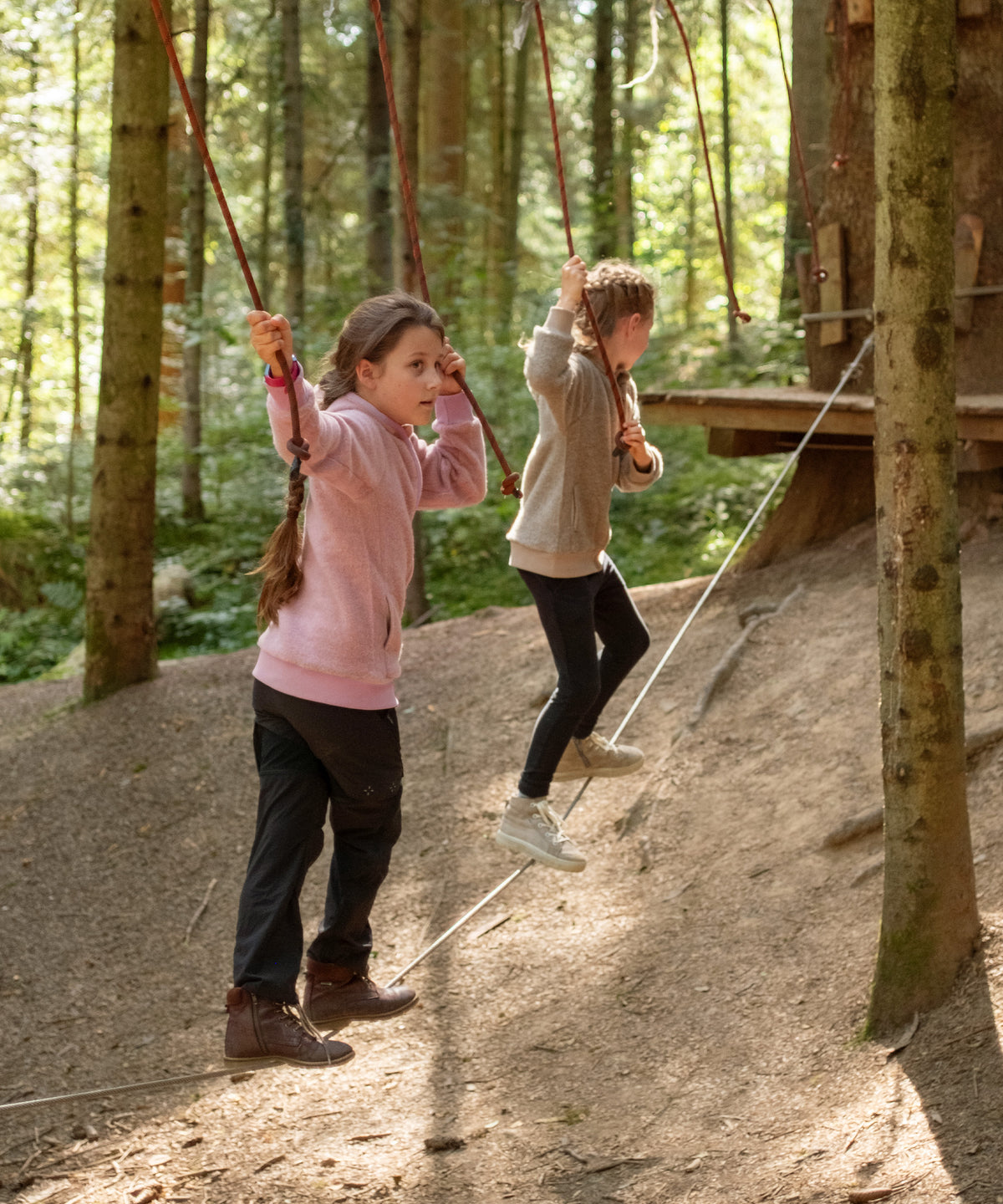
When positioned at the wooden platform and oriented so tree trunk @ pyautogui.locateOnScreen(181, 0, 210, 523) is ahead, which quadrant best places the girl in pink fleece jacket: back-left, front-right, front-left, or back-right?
back-left

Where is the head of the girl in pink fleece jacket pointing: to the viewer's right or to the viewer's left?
to the viewer's right

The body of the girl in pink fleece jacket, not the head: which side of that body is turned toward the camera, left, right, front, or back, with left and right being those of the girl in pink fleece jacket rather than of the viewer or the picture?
right

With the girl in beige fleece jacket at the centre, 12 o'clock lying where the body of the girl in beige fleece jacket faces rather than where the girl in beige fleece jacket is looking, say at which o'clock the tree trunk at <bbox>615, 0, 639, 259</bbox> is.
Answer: The tree trunk is roughly at 9 o'clock from the girl in beige fleece jacket.

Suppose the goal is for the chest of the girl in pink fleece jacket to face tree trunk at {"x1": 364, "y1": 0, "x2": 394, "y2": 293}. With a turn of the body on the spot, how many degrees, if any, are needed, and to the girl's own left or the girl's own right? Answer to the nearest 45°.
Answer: approximately 90° to the girl's own left

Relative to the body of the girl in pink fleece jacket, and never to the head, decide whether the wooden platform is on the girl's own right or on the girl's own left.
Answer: on the girl's own left

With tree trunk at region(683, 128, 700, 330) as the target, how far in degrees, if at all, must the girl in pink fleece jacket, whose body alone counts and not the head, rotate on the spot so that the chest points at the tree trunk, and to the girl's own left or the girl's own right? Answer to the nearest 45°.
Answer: approximately 90° to the girl's own left

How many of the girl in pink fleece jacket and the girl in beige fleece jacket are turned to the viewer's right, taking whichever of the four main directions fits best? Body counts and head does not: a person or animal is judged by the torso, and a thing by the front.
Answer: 2

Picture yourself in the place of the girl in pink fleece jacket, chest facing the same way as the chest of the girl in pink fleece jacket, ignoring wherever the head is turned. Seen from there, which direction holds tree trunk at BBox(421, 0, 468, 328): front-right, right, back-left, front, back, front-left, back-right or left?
left

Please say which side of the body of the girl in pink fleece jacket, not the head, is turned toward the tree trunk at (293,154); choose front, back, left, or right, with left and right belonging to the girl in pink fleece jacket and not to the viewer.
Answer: left

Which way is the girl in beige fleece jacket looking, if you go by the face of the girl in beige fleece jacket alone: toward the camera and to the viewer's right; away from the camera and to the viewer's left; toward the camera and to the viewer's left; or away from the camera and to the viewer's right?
away from the camera and to the viewer's right

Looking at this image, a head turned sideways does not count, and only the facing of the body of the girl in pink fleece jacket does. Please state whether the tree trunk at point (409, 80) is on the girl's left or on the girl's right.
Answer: on the girl's left

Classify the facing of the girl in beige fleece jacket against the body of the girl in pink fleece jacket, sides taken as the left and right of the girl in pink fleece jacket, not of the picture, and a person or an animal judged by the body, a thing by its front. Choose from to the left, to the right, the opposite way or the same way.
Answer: the same way

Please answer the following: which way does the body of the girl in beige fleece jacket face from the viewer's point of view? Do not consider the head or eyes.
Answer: to the viewer's right
